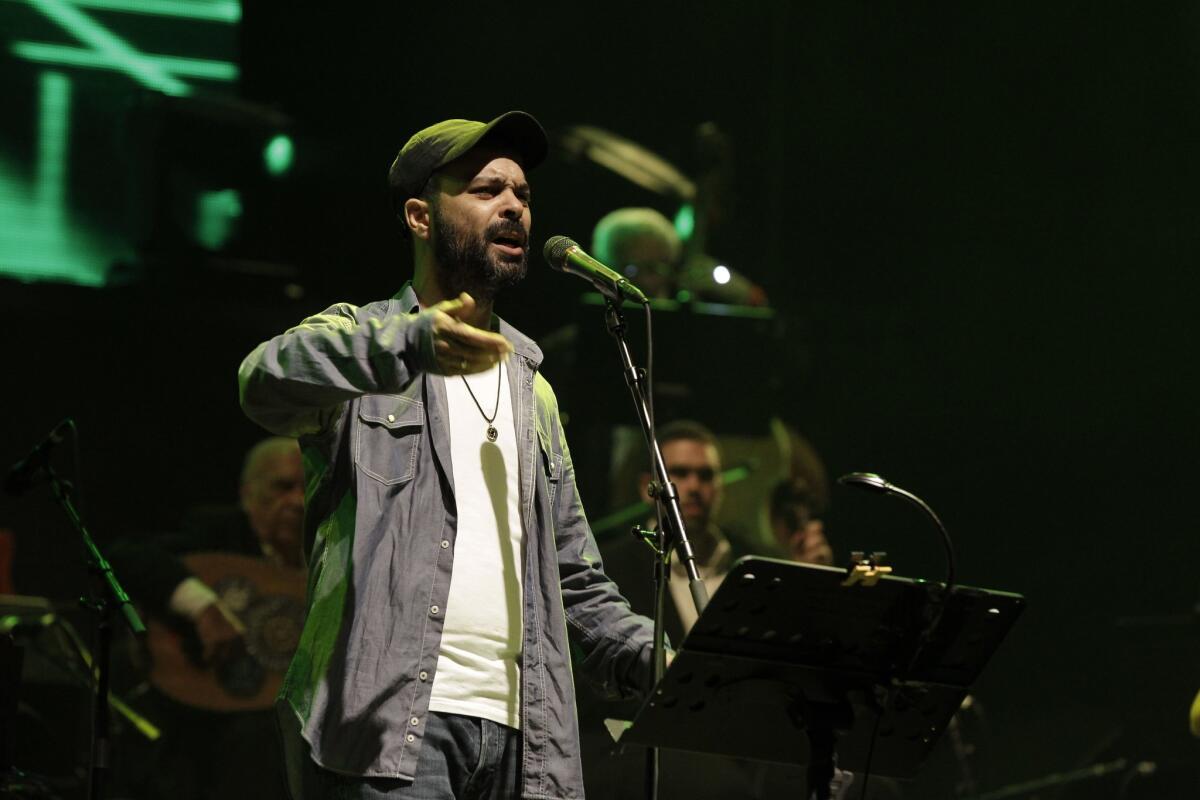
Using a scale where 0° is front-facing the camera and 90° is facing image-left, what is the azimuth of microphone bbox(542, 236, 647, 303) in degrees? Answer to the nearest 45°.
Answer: approximately 90°

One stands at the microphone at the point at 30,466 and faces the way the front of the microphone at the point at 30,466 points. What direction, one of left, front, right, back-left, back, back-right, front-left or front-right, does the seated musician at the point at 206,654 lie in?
back-right

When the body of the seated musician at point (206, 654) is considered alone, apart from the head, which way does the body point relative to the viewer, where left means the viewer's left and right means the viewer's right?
facing the viewer and to the right of the viewer

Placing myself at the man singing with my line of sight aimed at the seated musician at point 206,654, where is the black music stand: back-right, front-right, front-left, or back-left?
back-right

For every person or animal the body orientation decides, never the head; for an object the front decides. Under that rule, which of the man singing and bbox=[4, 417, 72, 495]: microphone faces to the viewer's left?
the microphone

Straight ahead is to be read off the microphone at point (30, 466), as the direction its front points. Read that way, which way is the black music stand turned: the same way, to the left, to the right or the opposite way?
to the right

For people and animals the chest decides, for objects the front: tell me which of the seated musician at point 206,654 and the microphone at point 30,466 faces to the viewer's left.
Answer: the microphone

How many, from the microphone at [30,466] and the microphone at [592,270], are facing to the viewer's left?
2

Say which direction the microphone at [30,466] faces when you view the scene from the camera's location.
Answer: facing to the left of the viewer
